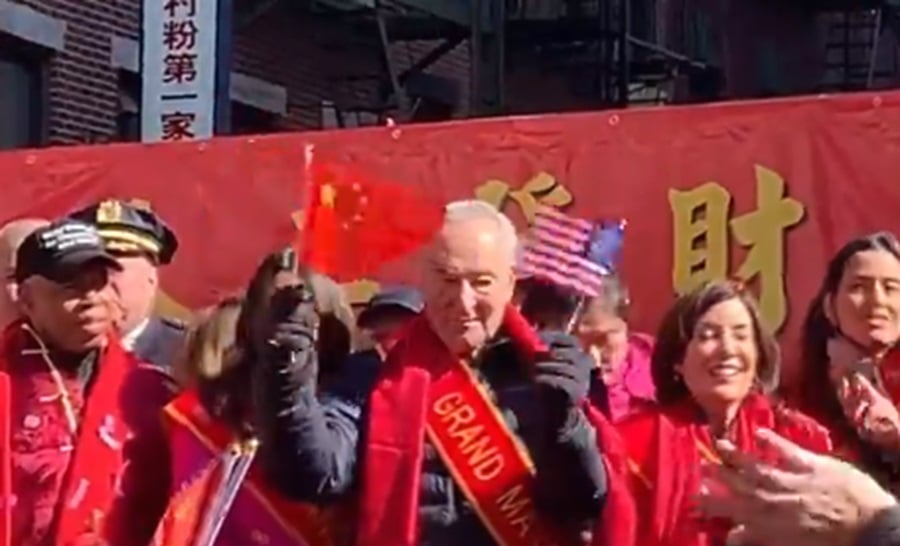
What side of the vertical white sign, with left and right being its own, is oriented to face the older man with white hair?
front

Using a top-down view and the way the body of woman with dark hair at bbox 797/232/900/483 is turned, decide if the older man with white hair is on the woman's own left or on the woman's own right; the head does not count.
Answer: on the woman's own right

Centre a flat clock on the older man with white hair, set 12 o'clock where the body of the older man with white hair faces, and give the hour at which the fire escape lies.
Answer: The fire escape is roughly at 6 o'clock from the older man with white hair.

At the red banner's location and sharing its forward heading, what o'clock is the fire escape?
The fire escape is roughly at 6 o'clock from the red banner.

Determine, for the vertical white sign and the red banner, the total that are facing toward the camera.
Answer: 2

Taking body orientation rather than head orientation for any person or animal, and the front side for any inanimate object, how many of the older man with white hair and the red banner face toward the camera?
2

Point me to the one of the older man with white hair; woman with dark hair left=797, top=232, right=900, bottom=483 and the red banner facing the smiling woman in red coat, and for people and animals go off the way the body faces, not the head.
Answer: the red banner

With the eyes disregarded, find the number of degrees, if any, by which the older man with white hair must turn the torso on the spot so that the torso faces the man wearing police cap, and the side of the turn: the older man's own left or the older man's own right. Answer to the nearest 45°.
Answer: approximately 135° to the older man's own right

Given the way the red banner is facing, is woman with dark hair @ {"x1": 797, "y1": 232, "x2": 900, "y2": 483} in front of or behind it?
in front
